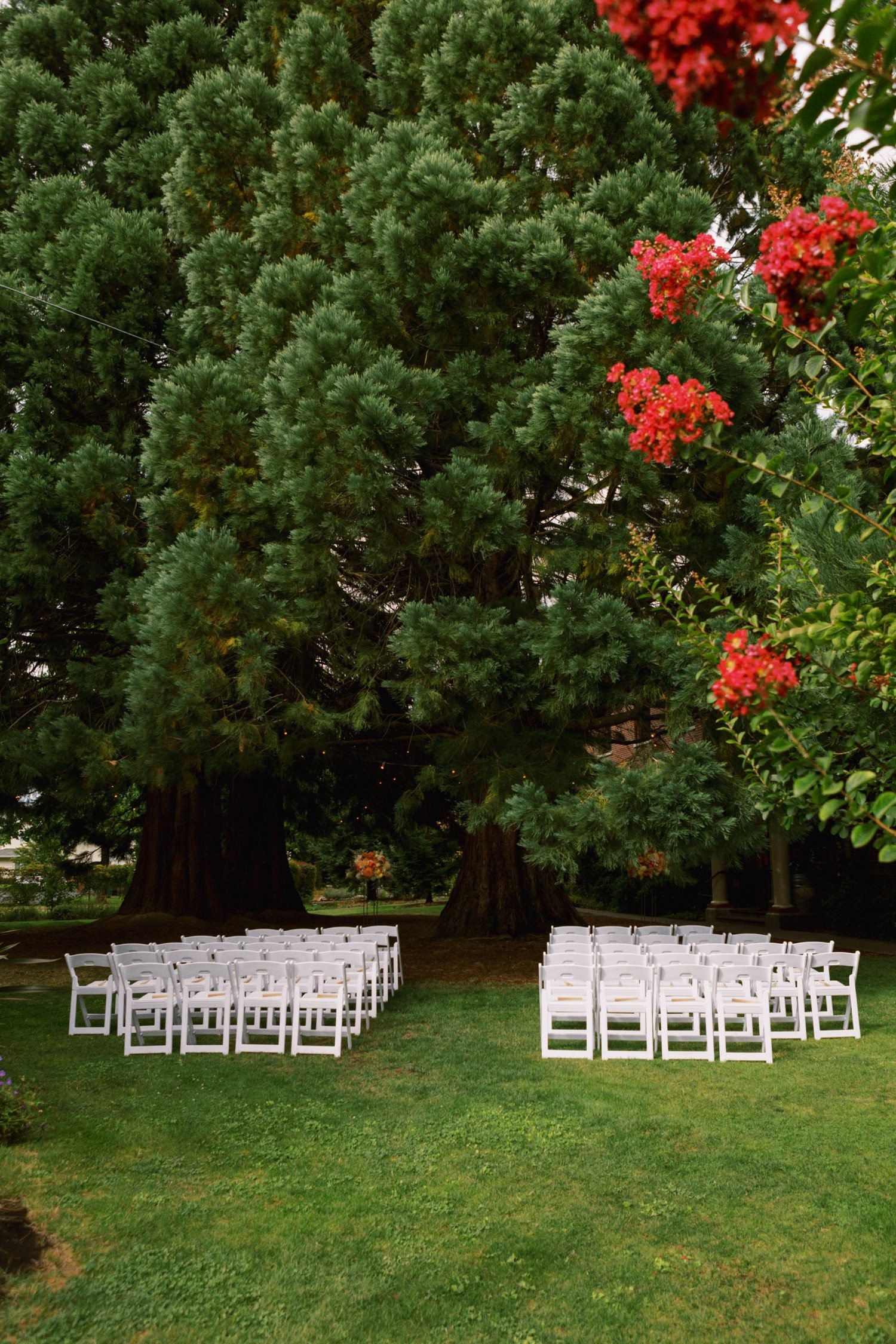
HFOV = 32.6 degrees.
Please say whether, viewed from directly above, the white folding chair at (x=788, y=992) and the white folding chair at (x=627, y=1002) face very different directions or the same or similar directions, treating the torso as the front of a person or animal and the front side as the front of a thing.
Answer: same or similar directions

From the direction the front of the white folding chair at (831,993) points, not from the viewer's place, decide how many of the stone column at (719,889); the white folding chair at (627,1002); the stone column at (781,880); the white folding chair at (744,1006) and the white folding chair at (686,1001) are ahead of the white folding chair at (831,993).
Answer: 2

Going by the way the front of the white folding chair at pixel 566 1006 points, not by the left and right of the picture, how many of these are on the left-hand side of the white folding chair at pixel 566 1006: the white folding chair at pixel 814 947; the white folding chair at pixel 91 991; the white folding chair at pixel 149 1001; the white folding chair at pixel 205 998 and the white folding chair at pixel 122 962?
4

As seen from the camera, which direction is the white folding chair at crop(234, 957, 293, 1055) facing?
away from the camera

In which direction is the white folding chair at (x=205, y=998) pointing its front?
away from the camera

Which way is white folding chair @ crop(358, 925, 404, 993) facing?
away from the camera

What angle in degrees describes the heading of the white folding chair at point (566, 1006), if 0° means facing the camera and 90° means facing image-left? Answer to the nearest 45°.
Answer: approximately 180°

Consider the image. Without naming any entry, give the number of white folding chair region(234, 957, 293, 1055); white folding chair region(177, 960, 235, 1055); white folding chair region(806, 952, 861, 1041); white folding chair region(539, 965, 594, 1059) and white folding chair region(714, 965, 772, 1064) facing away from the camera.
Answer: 5

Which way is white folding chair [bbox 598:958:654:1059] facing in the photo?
away from the camera

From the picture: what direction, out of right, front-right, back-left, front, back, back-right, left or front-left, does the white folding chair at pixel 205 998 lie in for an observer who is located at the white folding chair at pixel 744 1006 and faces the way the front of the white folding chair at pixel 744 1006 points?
left

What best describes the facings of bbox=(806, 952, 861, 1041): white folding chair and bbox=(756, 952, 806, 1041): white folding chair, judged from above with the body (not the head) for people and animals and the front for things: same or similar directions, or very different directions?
same or similar directions

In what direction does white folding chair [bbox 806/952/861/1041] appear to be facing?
away from the camera

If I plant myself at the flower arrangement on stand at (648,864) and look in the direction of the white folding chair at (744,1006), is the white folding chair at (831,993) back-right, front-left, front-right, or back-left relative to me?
front-left

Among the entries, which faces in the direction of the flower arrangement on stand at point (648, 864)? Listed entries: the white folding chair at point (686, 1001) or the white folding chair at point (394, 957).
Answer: the white folding chair at point (686, 1001)

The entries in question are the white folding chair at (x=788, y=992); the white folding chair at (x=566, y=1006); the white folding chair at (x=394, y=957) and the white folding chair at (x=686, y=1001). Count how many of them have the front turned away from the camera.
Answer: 4
